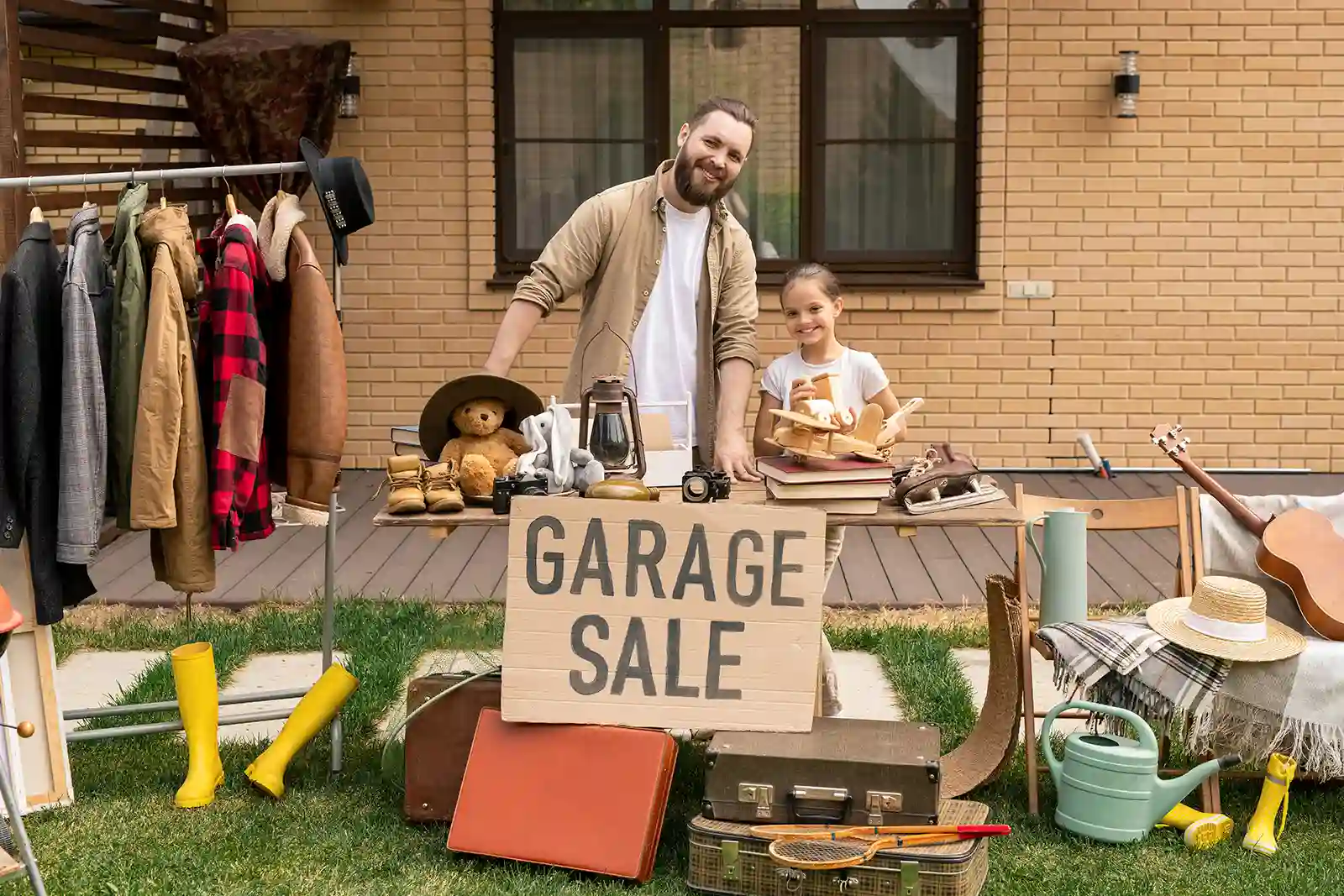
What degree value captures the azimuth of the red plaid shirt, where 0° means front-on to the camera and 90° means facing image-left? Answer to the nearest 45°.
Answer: approximately 90°

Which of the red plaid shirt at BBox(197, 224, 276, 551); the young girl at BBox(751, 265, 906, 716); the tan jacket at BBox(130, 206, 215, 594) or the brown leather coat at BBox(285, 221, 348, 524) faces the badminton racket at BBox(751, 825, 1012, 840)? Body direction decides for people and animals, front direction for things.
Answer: the young girl

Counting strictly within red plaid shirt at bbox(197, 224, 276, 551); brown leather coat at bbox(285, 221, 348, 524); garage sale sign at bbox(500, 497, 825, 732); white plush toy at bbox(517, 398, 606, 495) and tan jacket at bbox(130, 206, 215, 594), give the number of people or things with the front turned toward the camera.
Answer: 2

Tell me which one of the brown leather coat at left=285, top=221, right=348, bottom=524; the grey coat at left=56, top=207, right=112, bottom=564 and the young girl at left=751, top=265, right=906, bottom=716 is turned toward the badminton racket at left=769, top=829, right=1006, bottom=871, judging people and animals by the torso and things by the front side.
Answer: the young girl

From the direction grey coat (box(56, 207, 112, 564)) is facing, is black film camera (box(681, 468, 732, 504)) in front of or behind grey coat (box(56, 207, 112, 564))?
behind

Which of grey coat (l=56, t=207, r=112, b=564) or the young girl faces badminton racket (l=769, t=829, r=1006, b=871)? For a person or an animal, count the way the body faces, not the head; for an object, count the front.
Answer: the young girl

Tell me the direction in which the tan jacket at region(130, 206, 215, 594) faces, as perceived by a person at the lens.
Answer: facing to the left of the viewer

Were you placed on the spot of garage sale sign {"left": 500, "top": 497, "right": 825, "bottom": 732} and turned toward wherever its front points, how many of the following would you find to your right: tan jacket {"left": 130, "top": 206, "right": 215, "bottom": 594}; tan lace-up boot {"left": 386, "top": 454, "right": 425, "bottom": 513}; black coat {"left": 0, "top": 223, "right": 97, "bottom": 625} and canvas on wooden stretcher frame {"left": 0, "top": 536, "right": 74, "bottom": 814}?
4

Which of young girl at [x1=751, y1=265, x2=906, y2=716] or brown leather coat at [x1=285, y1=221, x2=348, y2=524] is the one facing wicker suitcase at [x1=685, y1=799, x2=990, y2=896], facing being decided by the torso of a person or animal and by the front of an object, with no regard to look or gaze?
the young girl

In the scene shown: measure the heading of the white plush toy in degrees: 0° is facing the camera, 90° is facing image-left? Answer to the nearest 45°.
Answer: approximately 0°
